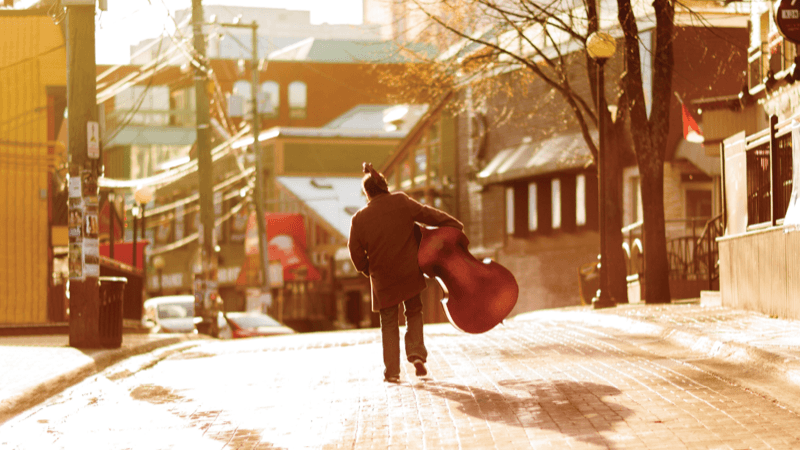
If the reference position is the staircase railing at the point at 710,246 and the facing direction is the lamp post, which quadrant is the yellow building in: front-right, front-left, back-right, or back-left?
front-right

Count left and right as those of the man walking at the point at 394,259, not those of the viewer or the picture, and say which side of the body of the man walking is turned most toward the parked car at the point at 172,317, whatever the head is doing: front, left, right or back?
front

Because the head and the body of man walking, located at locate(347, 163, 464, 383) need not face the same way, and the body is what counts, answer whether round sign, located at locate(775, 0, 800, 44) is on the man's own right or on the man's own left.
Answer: on the man's own right

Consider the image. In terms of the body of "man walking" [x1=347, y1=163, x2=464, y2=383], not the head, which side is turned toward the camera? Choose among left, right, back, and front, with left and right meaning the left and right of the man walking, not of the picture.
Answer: back

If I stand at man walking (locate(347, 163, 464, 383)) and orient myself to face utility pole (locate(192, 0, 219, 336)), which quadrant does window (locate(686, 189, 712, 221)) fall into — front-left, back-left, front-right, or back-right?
front-right

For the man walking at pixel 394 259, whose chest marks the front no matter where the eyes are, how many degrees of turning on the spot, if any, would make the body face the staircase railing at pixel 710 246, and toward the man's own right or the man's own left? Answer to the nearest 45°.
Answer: approximately 45° to the man's own right

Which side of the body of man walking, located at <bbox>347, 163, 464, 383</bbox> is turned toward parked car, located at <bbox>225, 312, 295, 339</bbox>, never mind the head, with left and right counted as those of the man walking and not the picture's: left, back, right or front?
front

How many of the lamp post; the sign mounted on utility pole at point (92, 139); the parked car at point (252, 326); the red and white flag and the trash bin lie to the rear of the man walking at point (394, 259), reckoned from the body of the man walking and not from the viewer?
0

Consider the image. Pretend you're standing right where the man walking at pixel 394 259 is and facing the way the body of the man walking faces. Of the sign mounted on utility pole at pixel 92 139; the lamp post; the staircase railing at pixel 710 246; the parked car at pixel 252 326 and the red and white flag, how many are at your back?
0
